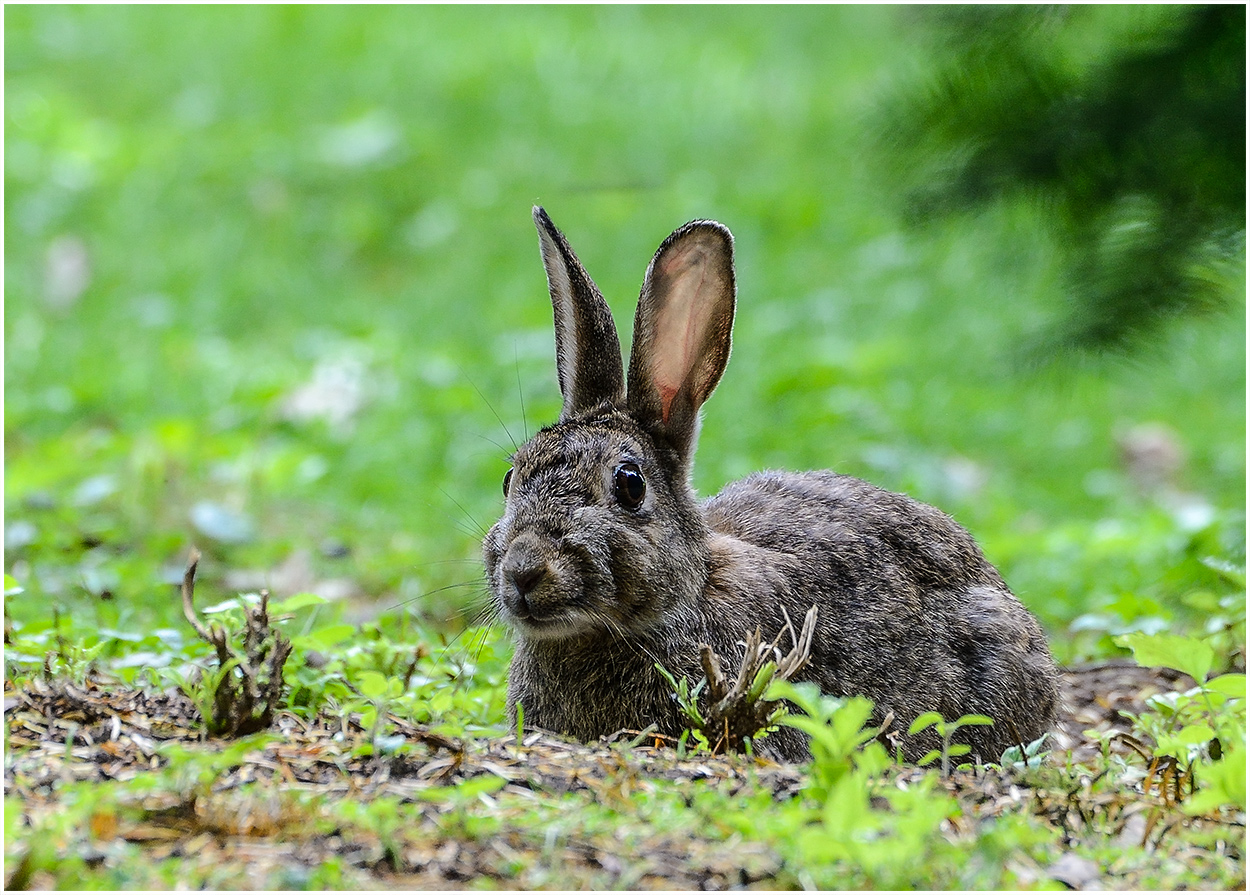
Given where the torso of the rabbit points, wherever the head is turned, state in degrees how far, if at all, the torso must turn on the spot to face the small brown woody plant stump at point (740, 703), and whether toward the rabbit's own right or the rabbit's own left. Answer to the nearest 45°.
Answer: approximately 45° to the rabbit's own left

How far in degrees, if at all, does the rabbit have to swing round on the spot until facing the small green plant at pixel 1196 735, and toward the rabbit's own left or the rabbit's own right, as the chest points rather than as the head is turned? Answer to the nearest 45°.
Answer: approximately 90° to the rabbit's own left

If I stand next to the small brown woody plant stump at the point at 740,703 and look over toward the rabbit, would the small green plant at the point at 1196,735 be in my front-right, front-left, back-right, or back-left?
back-right

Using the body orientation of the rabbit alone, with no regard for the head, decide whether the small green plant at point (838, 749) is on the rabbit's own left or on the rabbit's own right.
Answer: on the rabbit's own left

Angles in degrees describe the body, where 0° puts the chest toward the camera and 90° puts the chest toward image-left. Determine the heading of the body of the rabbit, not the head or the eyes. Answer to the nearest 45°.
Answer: approximately 45°

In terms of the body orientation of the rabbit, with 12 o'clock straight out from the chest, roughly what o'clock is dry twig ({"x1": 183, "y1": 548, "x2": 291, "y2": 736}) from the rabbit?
The dry twig is roughly at 12 o'clock from the rabbit.
